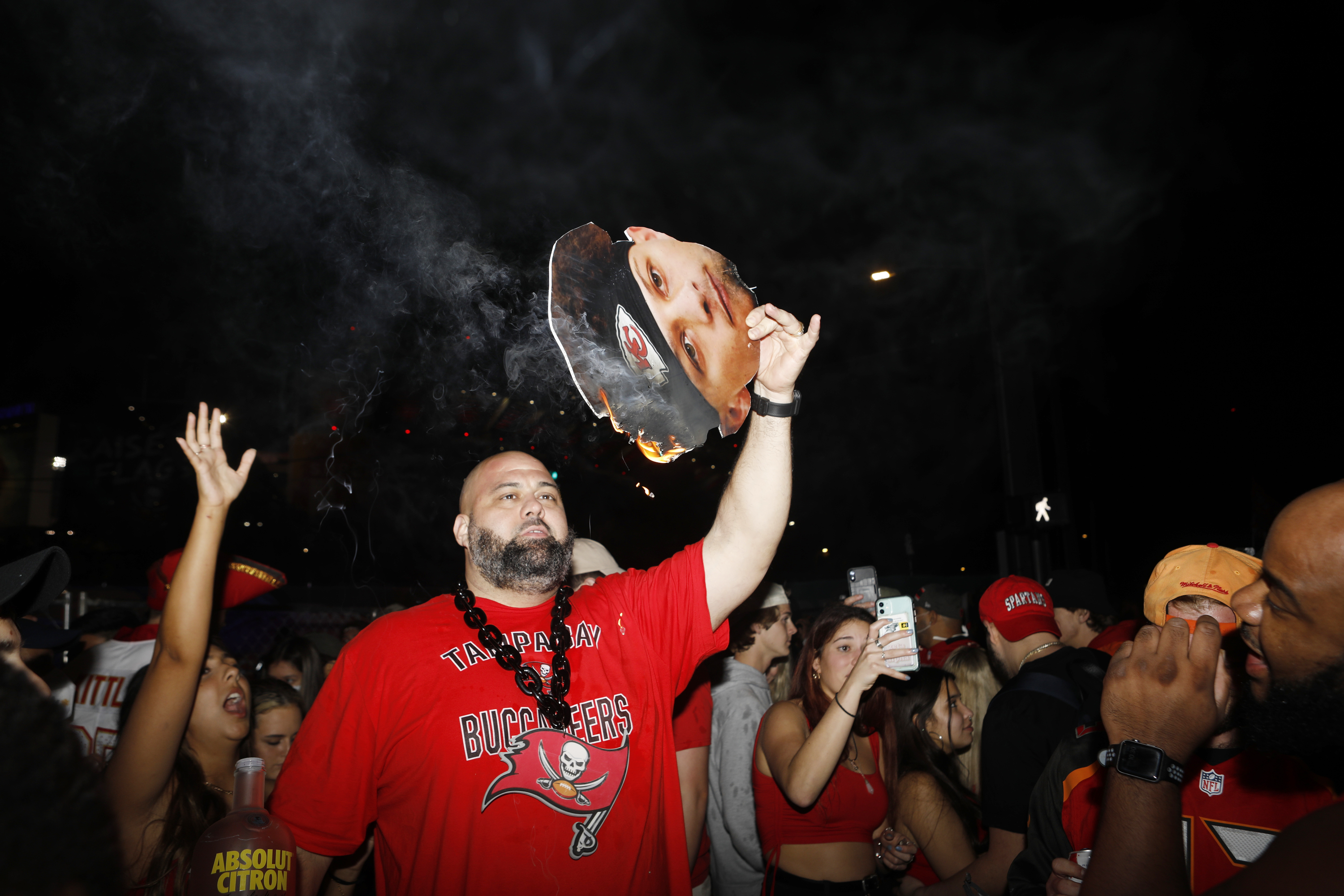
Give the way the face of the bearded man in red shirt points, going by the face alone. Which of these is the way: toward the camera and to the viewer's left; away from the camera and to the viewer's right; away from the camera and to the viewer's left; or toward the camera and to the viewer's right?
toward the camera and to the viewer's right

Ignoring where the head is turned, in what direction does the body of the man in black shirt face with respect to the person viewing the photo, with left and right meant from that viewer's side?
facing away from the viewer and to the left of the viewer

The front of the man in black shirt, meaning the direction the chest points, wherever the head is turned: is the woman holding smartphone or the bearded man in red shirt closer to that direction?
the woman holding smartphone

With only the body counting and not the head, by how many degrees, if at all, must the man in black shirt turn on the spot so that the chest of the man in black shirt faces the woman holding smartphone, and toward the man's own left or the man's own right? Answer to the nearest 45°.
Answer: approximately 45° to the man's own left

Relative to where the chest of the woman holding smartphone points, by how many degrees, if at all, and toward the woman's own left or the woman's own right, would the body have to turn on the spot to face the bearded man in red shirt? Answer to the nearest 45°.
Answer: approximately 90° to the woman's own right

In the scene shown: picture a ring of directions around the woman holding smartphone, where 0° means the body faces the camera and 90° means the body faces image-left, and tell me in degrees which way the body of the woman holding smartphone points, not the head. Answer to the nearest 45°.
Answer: approximately 315°

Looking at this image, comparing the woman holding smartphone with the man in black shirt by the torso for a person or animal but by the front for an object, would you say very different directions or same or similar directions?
very different directions
